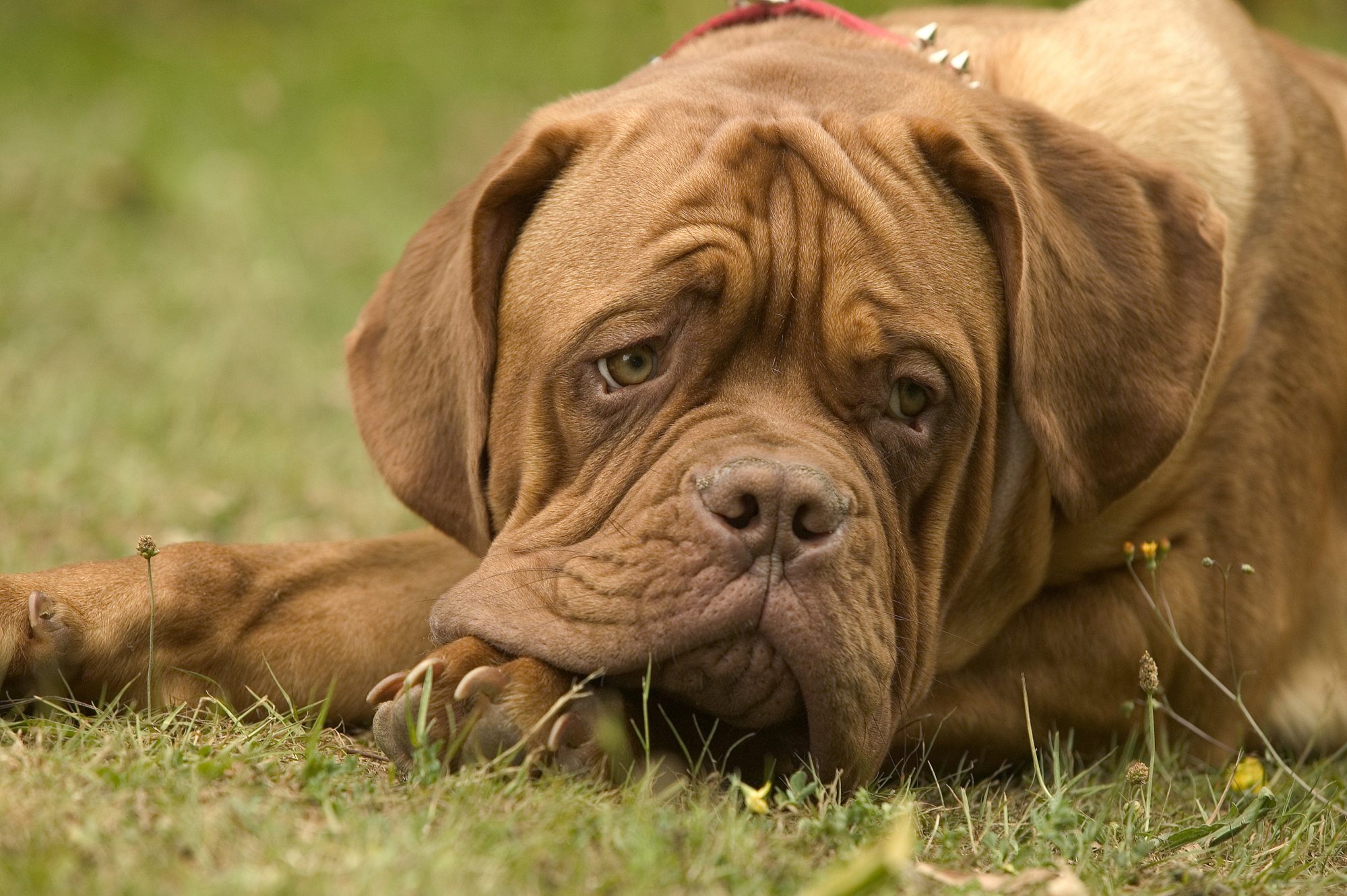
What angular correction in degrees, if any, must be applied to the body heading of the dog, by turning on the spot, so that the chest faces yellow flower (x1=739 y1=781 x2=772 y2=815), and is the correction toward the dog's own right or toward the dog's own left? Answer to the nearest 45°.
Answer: approximately 45° to the dog's own left

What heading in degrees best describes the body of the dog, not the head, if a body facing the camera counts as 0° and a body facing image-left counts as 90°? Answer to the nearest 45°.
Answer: approximately 45°
